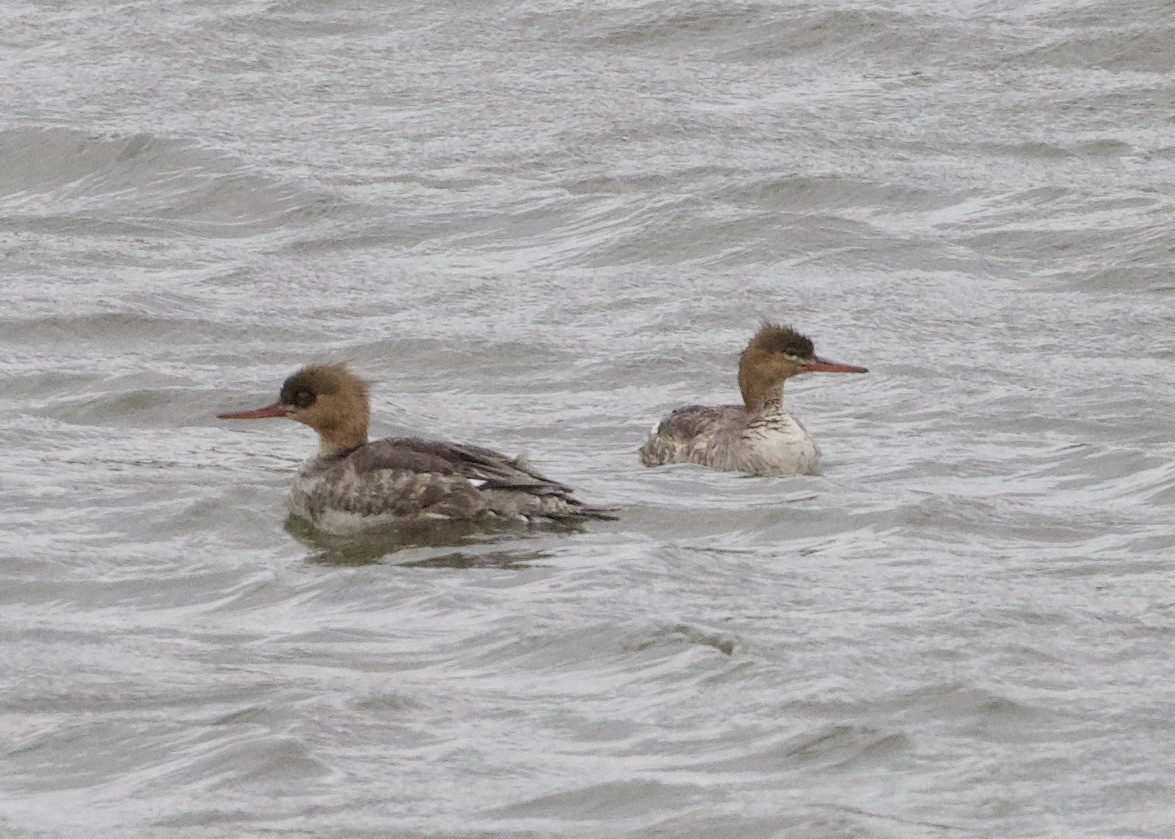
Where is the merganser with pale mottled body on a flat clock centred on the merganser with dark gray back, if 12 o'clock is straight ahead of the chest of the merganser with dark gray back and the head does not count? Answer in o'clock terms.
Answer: The merganser with pale mottled body is roughly at 5 o'clock from the merganser with dark gray back.

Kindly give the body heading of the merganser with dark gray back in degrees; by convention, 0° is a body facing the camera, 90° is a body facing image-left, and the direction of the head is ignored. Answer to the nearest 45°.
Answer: approximately 90°
